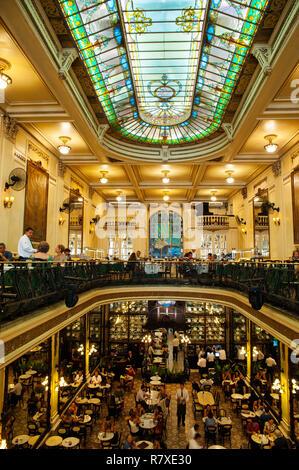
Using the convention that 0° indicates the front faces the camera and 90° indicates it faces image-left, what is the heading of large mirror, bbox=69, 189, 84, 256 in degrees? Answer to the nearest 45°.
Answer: approximately 315°

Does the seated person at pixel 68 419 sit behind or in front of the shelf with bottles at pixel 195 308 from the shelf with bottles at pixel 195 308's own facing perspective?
in front

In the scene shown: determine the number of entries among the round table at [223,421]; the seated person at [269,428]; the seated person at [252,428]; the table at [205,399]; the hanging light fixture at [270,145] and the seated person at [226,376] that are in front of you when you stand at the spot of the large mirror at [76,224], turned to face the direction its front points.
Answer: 6

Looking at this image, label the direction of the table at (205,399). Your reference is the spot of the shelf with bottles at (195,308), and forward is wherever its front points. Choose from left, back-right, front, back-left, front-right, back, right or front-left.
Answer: front

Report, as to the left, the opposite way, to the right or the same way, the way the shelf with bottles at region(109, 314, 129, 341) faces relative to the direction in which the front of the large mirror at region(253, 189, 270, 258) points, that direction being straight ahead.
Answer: to the left

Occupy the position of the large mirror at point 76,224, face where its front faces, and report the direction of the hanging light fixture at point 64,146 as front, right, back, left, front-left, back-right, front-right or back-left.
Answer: front-right

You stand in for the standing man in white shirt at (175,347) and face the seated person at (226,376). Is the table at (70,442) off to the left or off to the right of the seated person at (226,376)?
right

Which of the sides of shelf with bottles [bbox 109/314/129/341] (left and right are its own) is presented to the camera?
front

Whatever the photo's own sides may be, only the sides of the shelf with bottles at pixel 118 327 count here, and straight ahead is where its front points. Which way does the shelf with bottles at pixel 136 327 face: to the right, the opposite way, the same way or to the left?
the same way

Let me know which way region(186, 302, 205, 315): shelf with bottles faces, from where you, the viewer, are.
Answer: facing the viewer

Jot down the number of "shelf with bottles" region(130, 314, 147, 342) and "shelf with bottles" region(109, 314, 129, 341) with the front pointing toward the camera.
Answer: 2

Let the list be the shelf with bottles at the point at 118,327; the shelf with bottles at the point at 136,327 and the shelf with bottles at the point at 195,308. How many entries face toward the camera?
3

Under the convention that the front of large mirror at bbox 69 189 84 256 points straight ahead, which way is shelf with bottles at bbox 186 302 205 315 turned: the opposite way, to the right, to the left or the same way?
to the right

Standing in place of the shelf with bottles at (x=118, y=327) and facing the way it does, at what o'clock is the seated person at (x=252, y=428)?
The seated person is roughly at 11 o'clock from the shelf with bottles.

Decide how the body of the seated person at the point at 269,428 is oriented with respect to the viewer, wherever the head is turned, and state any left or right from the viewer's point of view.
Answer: facing the viewer and to the left of the viewer

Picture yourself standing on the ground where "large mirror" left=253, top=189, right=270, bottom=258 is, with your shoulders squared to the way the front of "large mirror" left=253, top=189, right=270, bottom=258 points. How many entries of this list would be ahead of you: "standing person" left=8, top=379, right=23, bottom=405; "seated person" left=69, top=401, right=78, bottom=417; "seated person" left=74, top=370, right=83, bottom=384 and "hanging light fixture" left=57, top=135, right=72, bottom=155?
4

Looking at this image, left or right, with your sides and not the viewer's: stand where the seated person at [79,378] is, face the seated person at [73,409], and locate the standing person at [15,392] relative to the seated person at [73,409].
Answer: right
